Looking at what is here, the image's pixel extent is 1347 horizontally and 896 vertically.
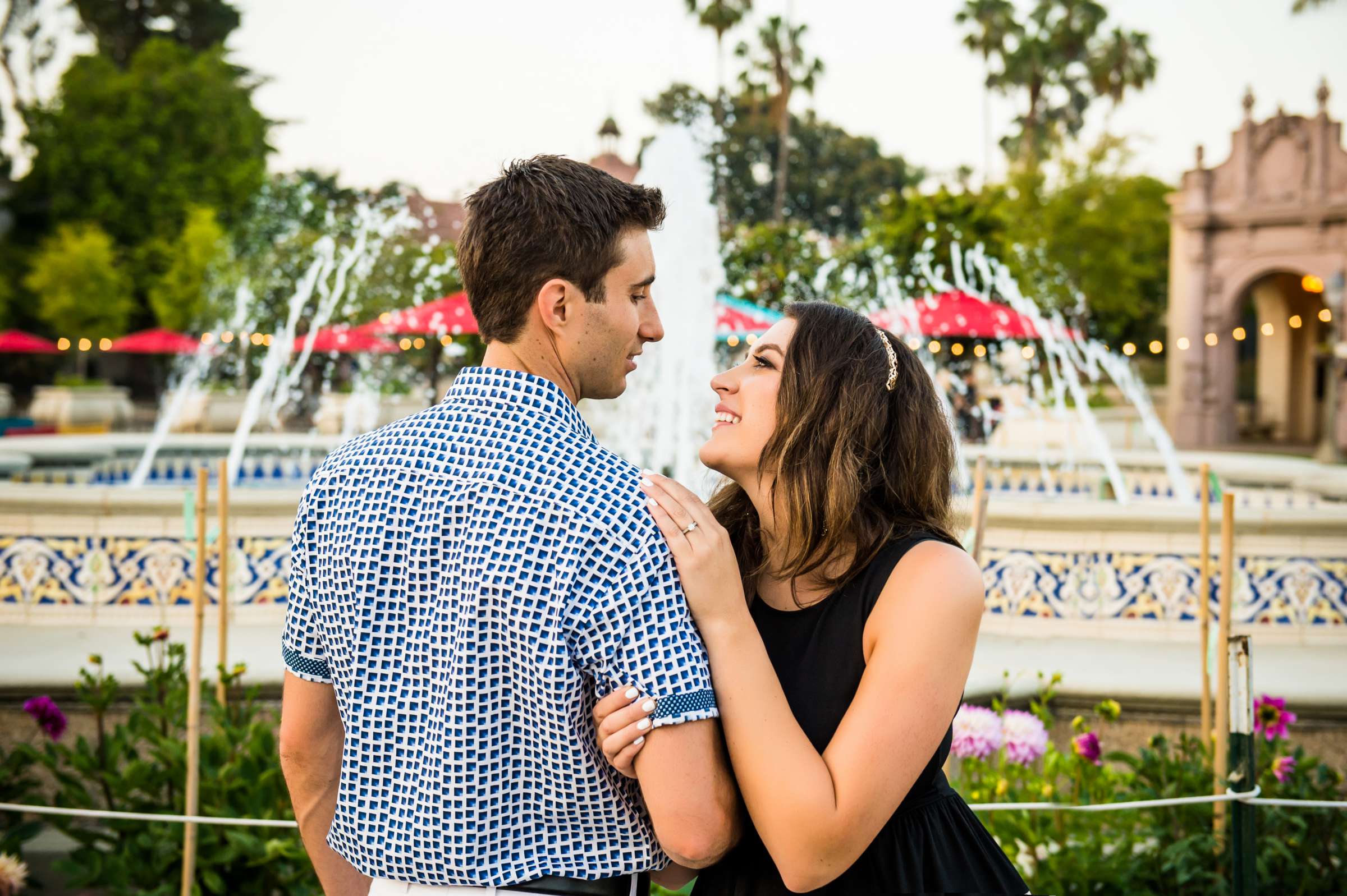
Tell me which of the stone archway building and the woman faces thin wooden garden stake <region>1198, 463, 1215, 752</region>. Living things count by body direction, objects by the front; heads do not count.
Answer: the stone archway building

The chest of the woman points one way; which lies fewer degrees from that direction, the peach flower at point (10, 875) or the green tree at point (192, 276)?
the peach flower

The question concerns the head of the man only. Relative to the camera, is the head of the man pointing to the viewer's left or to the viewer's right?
to the viewer's right

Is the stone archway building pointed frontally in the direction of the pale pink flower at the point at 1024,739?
yes

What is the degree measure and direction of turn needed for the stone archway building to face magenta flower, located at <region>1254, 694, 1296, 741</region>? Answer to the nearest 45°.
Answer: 0° — it already faces it

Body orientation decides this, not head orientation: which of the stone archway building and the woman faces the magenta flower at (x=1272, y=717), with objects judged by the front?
the stone archway building

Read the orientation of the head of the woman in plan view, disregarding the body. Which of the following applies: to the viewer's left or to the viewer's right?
to the viewer's left

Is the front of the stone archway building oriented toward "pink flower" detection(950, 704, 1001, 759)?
yes

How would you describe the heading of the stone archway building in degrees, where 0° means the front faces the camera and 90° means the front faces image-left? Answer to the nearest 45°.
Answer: approximately 0°

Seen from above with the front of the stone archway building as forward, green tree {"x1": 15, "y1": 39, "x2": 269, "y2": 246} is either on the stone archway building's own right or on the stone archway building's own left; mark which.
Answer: on the stone archway building's own right

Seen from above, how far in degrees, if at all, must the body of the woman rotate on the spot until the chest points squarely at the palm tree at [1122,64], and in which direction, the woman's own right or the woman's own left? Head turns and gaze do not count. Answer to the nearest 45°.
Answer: approximately 135° to the woman's own right

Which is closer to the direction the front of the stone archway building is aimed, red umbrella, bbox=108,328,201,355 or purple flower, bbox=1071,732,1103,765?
the purple flower

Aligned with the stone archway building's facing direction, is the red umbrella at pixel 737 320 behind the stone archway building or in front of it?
in front
